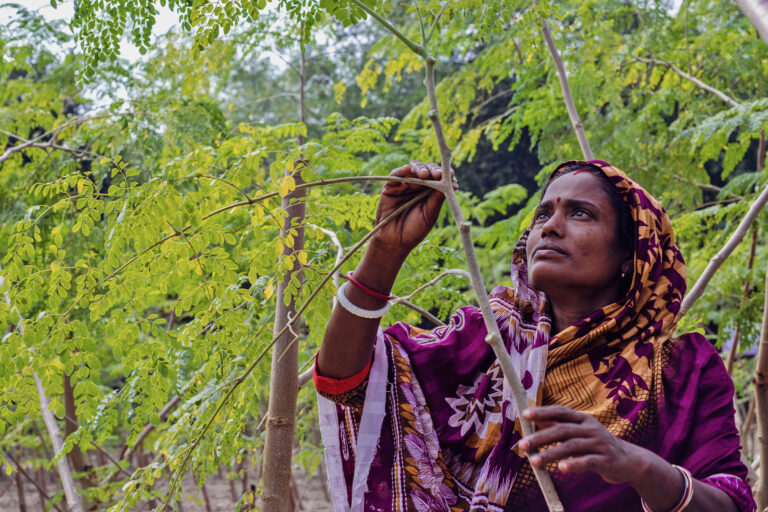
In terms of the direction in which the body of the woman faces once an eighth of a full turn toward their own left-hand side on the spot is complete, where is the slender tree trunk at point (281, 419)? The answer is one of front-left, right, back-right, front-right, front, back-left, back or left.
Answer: back-right

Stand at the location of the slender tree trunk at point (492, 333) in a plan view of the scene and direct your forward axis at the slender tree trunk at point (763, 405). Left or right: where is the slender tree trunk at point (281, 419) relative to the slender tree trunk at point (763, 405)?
left

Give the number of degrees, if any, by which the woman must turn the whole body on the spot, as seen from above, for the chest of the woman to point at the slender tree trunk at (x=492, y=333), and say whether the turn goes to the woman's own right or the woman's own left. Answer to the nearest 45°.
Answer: approximately 45° to the woman's own left

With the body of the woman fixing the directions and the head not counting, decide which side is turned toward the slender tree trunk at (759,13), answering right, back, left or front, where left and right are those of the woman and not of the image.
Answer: left

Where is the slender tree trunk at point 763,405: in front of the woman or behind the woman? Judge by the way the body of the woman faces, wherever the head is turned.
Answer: behind

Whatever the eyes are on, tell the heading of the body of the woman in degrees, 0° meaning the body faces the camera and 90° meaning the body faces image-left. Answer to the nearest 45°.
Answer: approximately 45°

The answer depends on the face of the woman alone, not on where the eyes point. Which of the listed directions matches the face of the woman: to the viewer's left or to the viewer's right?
to the viewer's left
